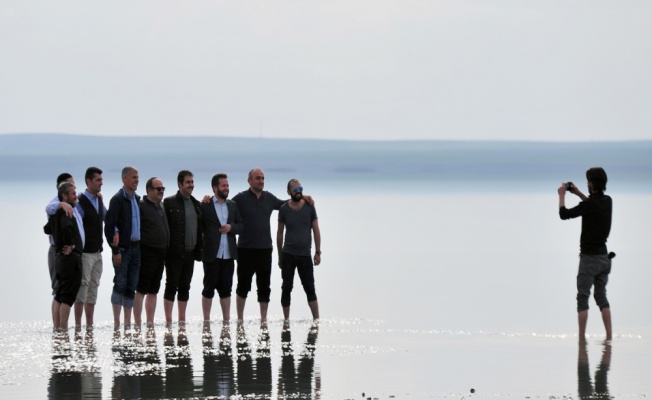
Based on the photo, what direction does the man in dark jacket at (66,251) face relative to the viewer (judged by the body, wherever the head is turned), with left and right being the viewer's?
facing to the right of the viewer

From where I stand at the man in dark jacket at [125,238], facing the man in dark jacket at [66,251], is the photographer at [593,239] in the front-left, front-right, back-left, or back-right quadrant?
back-left

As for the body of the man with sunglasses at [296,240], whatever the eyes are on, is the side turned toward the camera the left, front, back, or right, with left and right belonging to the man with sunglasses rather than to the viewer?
front

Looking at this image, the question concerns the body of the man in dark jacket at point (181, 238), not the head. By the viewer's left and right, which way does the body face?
facing the viewer and to the right of the viewer

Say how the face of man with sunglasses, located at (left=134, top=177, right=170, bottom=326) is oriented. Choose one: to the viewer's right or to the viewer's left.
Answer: to the viewer's right

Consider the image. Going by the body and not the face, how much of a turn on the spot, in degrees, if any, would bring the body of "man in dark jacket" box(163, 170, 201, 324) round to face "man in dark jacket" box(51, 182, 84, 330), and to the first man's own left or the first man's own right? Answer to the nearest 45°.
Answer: approximately 90° to the first man's own right

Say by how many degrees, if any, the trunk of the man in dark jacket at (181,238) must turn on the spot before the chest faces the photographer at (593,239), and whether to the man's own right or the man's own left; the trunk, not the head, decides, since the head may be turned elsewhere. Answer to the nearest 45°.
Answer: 0° — they already face them

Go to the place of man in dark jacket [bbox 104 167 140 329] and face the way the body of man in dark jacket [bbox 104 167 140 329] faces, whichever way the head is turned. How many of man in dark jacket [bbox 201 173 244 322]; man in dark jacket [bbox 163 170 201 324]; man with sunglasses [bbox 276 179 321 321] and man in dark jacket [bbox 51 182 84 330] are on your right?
1

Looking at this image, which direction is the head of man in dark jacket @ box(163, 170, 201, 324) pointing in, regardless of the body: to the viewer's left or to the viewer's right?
to the viewer's right

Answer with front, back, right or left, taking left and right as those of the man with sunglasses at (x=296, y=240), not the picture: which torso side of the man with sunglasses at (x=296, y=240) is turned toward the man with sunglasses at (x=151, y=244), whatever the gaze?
right
